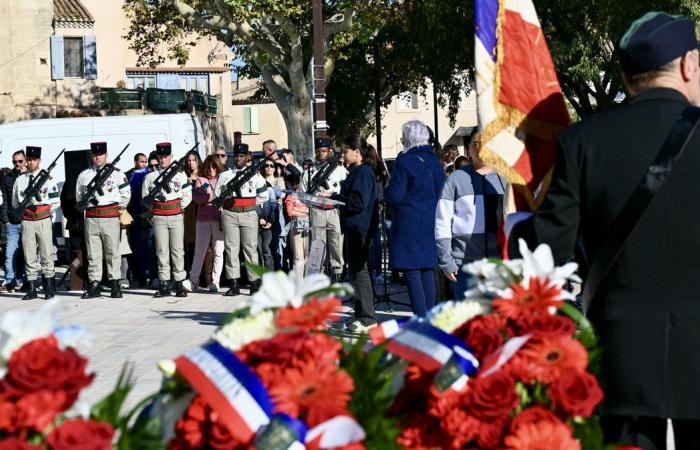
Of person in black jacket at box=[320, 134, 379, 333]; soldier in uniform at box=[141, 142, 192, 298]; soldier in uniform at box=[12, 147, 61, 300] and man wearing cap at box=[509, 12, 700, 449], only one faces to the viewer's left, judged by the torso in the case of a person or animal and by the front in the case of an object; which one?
the person in black jacket

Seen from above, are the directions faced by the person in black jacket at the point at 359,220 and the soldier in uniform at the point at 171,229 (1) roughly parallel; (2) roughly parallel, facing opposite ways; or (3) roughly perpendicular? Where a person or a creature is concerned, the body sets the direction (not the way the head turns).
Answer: roughly perpendicular

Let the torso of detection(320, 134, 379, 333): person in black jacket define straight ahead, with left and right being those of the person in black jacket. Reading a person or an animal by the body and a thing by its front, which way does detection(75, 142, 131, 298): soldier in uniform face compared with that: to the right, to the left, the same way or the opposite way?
to the left

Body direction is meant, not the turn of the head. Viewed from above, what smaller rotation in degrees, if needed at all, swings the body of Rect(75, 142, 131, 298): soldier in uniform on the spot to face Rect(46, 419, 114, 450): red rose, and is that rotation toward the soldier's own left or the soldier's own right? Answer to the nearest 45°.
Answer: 0° — they already face it

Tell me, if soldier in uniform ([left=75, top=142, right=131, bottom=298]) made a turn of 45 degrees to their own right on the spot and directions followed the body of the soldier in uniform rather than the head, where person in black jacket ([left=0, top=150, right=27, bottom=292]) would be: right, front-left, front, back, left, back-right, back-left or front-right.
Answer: right

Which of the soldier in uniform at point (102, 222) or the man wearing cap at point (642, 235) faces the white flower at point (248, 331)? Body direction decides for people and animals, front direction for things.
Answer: the soldier in uniform

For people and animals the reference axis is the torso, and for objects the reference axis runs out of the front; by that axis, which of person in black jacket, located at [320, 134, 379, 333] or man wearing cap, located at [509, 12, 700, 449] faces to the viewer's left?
the person in black jacket
